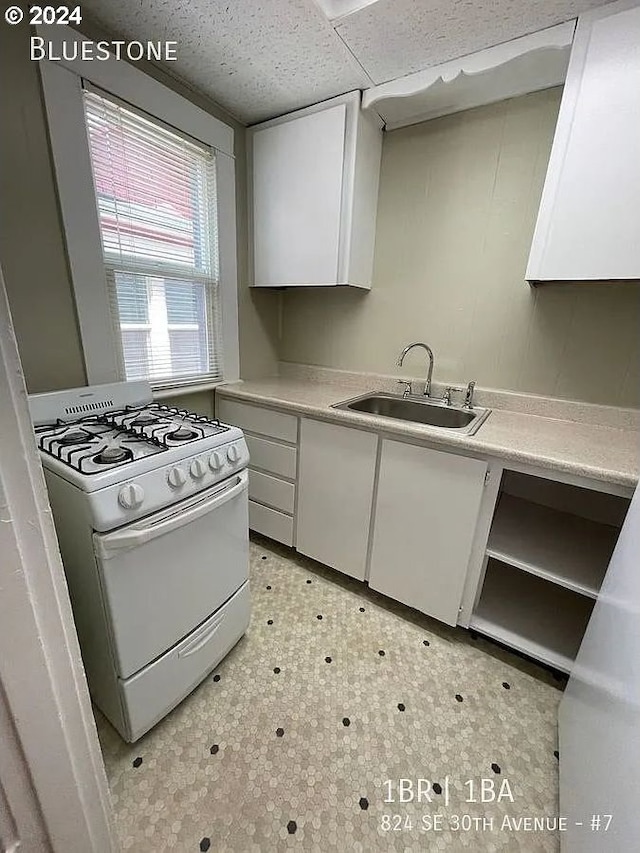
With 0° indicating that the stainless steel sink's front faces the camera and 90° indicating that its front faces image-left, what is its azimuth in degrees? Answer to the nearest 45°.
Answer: approximately 45°

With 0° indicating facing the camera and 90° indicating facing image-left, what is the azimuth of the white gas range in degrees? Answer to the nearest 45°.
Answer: approximately 315°

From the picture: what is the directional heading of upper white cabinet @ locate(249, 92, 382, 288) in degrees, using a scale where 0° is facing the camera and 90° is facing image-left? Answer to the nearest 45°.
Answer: approximately 45°

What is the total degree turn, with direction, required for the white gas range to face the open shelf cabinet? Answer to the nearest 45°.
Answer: approximately 45° to its left
